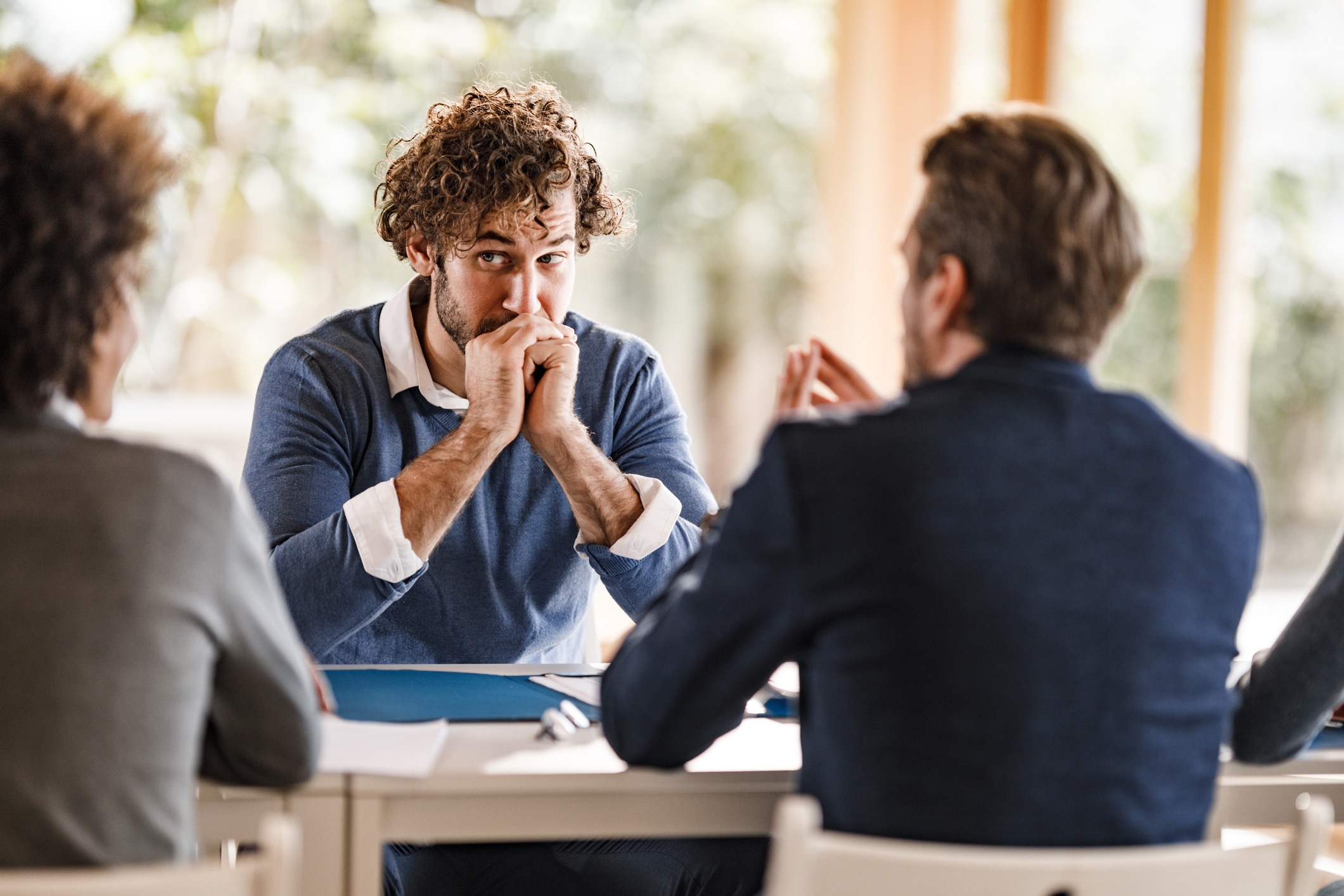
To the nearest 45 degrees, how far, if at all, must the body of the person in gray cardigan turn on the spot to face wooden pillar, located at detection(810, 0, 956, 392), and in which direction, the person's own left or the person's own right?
0° — they already face it

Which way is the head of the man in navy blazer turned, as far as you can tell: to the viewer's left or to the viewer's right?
to the viewer's left

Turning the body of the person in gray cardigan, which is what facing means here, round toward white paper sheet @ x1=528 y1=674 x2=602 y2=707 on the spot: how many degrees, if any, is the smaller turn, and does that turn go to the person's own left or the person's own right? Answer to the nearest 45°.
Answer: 0° — they already face it

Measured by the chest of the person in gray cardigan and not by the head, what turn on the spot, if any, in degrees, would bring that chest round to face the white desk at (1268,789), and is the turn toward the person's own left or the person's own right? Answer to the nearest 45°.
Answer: approximately 45° to the person's own right

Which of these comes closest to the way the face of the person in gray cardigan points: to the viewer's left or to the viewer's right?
to the viewer's right

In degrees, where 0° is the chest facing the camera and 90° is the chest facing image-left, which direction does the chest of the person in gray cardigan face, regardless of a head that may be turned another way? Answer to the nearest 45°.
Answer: approximately 225°
